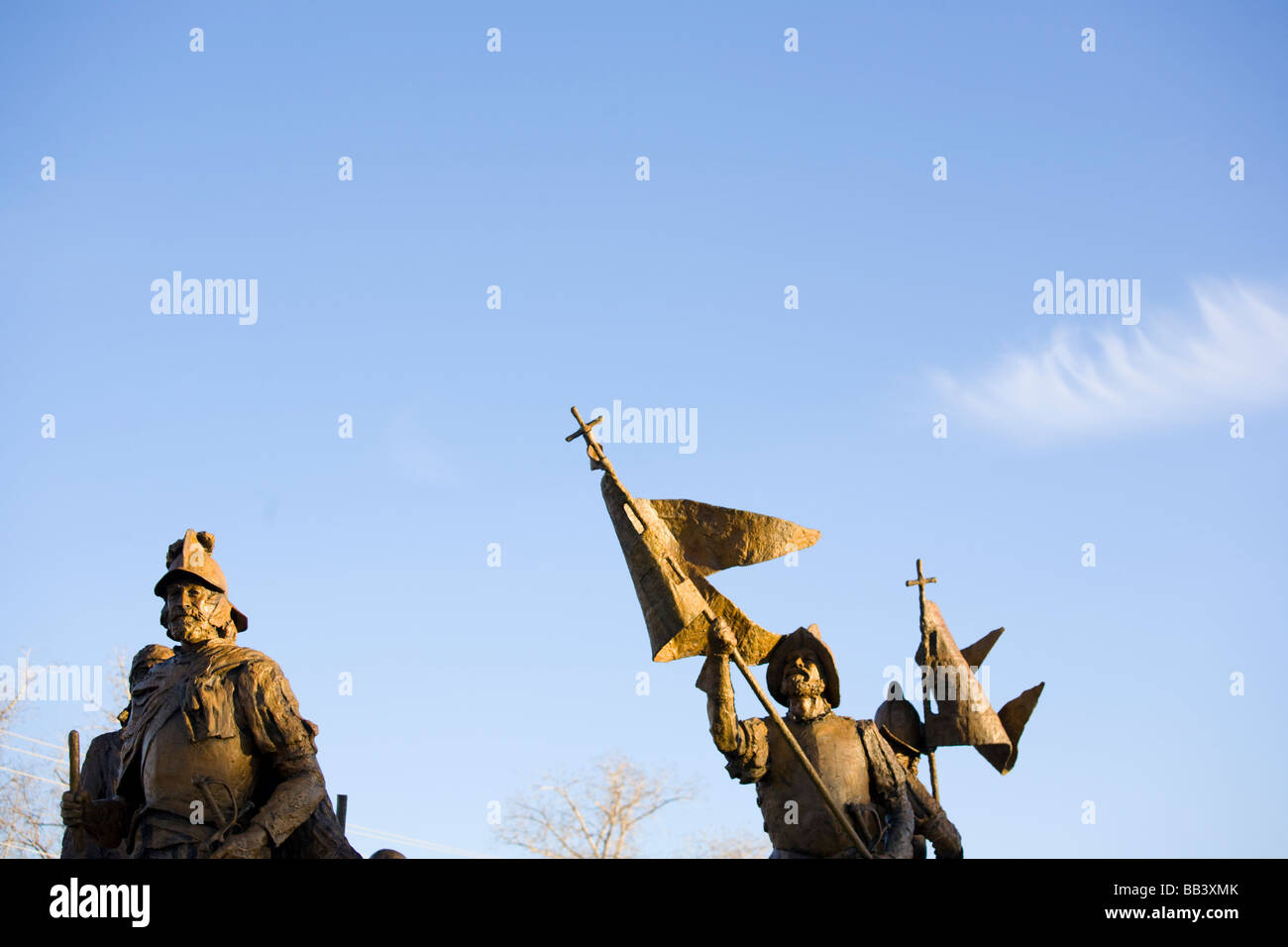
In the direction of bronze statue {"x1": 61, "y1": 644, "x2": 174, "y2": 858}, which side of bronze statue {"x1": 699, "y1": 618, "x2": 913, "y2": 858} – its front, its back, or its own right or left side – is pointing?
right

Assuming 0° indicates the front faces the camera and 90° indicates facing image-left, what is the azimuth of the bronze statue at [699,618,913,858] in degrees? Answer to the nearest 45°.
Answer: approximately 0°

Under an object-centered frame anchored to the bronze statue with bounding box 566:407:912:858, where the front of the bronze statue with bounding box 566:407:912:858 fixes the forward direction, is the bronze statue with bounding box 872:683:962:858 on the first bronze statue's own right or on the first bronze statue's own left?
on the first bronze statue's own left
